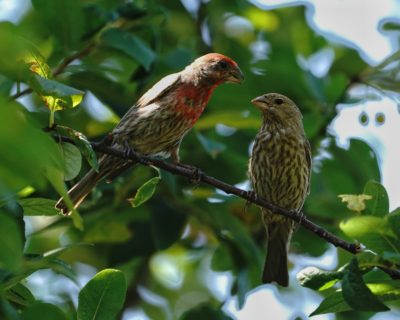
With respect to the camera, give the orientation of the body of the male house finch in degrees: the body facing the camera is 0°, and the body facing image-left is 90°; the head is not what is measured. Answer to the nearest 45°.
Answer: approximately 270°

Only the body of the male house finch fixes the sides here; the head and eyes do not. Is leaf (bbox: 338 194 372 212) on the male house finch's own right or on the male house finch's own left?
on the male house finch's own left

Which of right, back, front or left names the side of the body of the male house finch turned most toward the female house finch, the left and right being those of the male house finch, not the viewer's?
front
